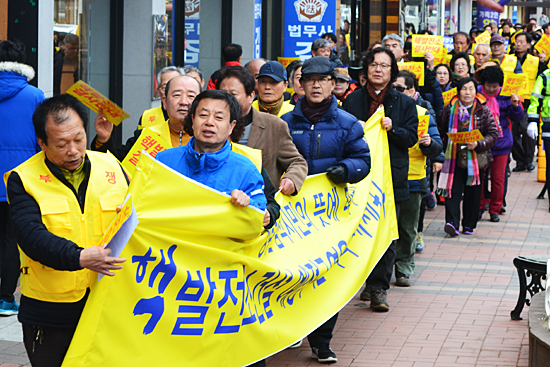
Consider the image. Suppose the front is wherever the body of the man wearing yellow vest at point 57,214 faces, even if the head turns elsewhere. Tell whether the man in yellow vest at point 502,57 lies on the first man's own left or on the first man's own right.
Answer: on the first man's own left

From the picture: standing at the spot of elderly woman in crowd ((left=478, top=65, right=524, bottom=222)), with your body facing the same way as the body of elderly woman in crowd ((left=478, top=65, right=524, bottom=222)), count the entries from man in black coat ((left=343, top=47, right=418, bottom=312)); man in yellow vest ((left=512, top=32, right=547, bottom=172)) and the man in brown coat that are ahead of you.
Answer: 2

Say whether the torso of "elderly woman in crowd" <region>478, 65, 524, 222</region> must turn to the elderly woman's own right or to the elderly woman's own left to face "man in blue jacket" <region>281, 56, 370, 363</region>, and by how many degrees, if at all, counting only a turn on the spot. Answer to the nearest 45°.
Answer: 0° — they already face them

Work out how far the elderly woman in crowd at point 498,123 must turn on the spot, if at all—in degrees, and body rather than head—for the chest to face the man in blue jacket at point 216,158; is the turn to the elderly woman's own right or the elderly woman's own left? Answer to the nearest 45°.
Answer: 0° — they already face them

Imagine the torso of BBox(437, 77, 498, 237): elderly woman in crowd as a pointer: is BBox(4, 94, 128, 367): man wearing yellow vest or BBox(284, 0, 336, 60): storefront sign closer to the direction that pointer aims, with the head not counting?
the man wearing yellow vest

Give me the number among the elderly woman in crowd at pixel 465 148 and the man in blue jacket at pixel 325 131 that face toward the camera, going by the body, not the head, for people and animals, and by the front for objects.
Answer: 2

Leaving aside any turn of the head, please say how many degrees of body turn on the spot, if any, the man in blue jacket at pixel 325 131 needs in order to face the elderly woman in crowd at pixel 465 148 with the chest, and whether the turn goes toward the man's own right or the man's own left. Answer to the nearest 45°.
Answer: approximately 180°
